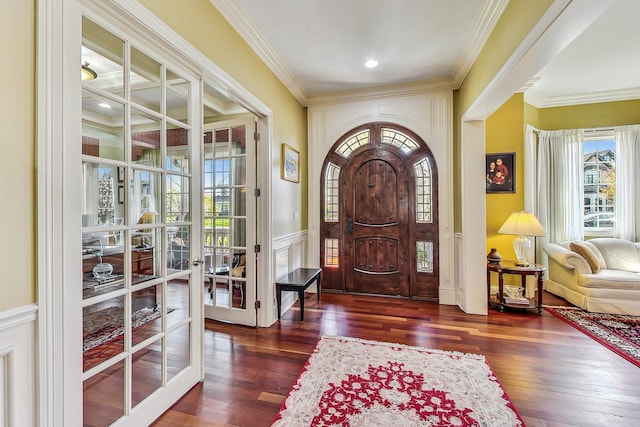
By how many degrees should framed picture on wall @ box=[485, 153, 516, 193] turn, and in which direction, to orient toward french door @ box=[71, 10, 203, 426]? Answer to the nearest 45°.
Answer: approximately 45° to its right

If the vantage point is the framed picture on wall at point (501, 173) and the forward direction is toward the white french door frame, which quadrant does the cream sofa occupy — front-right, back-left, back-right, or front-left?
back-left

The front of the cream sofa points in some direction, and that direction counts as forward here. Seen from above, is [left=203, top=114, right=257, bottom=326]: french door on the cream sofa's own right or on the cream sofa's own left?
on the cream sofa's own right

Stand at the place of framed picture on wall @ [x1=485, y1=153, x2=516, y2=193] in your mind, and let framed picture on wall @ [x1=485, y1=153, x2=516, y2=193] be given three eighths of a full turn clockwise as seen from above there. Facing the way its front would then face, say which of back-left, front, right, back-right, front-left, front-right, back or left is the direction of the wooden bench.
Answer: left

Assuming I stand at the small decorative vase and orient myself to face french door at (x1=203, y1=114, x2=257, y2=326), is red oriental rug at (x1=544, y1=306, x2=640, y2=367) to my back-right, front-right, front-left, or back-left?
back-left

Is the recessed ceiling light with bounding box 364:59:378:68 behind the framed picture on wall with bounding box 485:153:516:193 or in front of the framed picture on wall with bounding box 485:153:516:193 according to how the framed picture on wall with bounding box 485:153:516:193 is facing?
in front

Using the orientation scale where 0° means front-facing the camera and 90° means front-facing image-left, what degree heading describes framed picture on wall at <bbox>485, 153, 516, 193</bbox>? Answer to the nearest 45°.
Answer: approximately 0°

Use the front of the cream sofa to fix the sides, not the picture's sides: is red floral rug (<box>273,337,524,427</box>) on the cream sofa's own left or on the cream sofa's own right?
on the cream sofa's own right

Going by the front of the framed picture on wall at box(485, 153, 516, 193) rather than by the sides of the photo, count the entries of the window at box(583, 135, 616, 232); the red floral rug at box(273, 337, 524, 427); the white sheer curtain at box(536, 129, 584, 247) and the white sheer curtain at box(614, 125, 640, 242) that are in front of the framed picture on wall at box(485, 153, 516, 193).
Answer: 1
